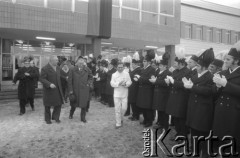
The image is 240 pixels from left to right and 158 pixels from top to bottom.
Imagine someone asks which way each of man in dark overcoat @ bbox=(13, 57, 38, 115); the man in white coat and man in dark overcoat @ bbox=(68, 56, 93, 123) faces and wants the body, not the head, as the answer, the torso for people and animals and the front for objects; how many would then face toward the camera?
3

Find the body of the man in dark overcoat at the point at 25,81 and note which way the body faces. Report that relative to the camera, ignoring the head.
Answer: toward the camera

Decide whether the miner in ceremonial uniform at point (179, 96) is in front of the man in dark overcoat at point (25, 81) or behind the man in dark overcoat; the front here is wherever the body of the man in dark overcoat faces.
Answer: in front

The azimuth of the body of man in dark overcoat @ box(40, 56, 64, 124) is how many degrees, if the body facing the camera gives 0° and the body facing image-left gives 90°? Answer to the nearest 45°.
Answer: approximately 315°

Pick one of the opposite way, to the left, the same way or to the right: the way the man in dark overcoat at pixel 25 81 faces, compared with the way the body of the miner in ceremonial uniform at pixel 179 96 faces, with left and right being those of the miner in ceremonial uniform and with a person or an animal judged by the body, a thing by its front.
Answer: to the left

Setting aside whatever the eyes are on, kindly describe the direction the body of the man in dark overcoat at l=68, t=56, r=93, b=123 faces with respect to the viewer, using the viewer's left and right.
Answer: facing the viewer

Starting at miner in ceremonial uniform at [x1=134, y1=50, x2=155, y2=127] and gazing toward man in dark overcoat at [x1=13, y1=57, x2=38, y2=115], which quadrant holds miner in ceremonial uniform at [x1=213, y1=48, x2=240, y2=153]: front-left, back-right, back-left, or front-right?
back-left

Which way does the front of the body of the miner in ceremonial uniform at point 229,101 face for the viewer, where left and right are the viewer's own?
facing the viewer and to the left of the viewer

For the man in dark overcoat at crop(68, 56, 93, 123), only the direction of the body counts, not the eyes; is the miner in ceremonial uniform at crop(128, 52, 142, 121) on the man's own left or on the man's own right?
on the man's own left
